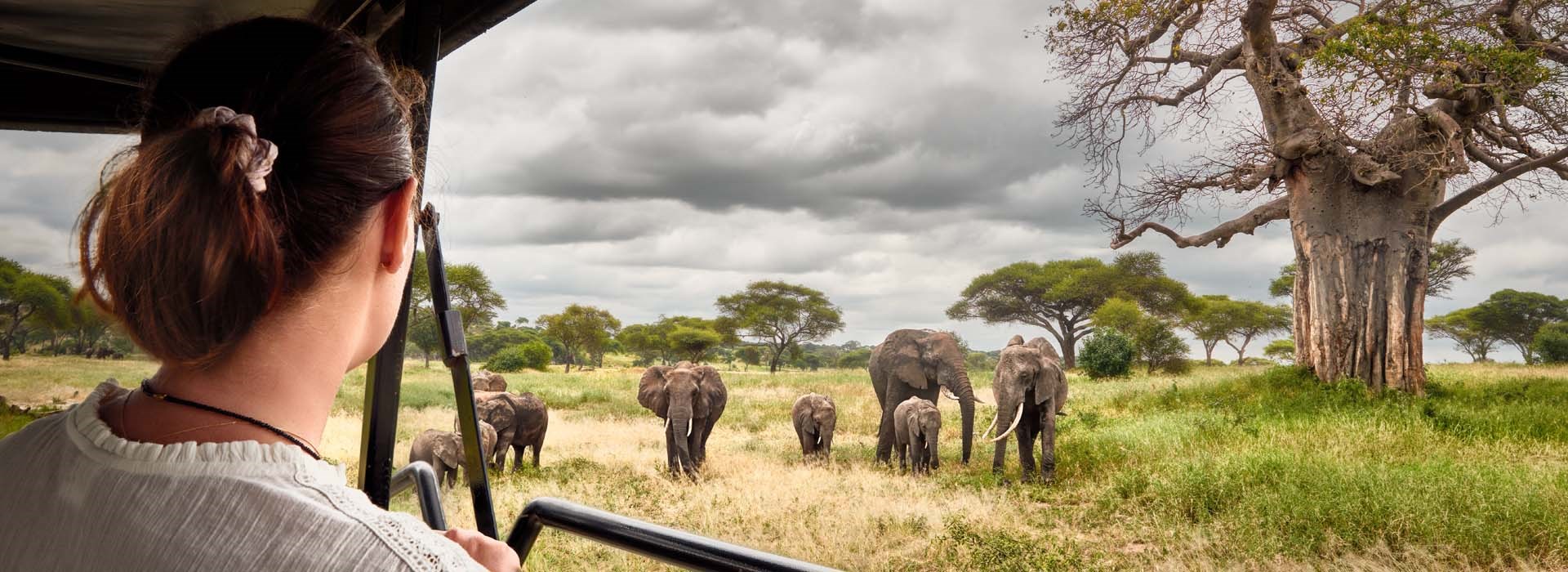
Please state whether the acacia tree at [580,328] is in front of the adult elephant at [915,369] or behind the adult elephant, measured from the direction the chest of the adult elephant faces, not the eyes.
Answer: behind

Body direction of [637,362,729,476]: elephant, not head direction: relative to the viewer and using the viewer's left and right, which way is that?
facing the viewer

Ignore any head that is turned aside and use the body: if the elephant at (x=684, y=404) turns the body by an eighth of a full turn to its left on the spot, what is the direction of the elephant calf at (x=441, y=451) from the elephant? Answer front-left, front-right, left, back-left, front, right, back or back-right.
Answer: right

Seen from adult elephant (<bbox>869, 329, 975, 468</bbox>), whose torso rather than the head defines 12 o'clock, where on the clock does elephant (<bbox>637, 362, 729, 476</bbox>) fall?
The elephant is roughly at 3 o'clock from the adult elephant.

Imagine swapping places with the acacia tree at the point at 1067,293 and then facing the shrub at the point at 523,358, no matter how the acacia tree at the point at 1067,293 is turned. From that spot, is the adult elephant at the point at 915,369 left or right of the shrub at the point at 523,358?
left

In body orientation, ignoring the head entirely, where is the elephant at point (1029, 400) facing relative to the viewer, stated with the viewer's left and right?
facing the viewer and to the left of the viewer

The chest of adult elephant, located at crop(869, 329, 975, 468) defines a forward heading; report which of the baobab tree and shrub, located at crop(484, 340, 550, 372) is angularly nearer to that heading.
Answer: the baobab tree

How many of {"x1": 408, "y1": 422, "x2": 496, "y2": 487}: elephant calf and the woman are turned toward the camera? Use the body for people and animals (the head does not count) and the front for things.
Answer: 0

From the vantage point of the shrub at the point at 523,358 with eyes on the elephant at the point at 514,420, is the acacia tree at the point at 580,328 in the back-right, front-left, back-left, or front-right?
back-left

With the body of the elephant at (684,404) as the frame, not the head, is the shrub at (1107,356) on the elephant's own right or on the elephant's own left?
on the elephant's own left

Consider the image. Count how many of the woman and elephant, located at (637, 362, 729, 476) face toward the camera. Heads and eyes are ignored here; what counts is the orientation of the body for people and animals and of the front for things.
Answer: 1

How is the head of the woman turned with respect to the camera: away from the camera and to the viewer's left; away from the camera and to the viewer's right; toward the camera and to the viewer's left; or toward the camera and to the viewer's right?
away from the camera and to the viewer's right

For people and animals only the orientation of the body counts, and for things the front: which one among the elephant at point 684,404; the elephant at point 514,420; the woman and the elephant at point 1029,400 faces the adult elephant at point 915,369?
the woman

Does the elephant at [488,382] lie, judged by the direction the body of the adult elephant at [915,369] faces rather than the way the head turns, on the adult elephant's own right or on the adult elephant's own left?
on the adult elephant's own right
